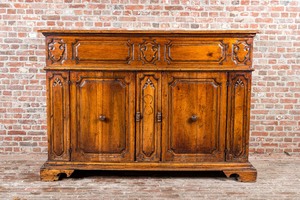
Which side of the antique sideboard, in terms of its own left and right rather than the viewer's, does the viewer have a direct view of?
front
